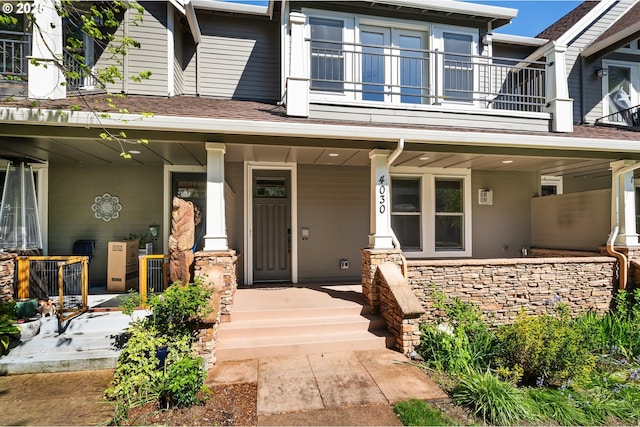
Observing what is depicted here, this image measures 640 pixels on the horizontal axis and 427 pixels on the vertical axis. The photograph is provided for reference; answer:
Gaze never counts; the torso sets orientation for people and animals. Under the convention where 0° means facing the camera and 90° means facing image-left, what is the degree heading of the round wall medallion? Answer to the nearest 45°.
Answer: approximately 0°

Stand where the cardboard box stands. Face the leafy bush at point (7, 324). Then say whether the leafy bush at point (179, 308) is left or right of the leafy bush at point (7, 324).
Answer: left

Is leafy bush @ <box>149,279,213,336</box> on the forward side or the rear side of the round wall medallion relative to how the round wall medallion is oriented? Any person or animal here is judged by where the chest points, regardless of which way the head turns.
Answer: on the forward side

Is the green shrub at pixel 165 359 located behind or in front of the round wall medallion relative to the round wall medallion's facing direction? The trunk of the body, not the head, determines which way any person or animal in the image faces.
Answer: in front

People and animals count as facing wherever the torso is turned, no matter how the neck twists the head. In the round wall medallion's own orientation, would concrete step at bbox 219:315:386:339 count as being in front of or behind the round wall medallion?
in front

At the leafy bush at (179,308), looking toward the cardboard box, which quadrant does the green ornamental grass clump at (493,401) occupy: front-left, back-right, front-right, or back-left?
back-right
